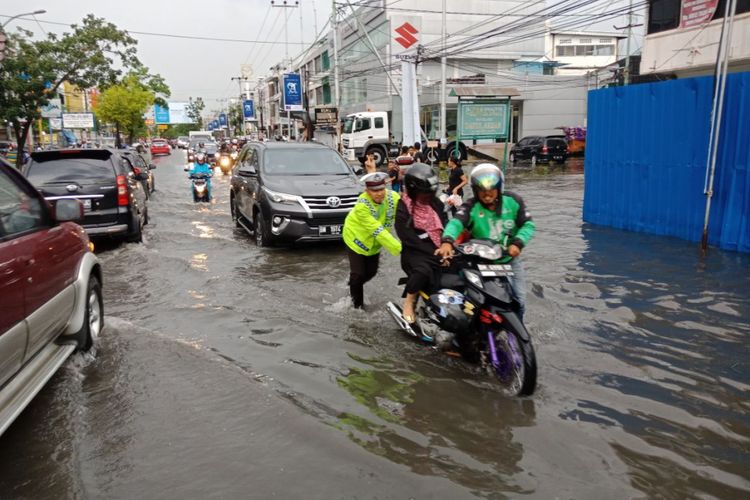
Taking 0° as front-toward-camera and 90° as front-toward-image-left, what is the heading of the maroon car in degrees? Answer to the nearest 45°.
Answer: approximately 225°

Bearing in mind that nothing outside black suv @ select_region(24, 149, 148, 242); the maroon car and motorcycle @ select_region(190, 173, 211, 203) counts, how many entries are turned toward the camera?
1

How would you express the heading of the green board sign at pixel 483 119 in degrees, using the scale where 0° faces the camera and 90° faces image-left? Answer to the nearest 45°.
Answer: approximately 0°

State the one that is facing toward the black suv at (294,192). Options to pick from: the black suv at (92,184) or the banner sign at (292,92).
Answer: the banner sign

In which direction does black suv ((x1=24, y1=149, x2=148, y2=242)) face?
away from the camera

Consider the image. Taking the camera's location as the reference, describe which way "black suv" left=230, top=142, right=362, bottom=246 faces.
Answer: facing the viewer and to the right of the viewer

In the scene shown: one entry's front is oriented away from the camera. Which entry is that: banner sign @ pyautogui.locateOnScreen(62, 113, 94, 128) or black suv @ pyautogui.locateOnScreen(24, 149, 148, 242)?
the black suv

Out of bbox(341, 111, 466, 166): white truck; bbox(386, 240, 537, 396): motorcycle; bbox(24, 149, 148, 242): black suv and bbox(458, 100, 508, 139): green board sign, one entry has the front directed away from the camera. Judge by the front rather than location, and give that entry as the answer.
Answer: the black suv

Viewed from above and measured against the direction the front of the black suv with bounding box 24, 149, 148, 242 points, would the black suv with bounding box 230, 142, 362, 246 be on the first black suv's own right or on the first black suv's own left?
on the first black suv's own right

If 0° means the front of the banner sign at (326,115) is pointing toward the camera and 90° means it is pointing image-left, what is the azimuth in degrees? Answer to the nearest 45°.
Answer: approximately 0°

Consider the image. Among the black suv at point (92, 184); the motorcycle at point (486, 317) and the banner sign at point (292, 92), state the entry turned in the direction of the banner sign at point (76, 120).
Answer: the black suv
